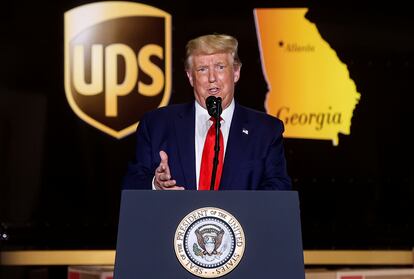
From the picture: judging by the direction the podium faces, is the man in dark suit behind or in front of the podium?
behind

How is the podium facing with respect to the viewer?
toward the camera

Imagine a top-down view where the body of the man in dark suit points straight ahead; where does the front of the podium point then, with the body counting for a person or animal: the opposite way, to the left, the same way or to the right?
the same way

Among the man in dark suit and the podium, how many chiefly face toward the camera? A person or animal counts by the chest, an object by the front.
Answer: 2

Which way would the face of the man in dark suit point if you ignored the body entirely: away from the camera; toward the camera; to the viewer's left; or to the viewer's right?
toward the camera

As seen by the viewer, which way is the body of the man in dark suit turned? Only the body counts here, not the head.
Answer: toward the camera

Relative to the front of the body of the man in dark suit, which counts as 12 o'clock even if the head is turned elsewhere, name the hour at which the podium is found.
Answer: The podium is roughly at 12 o'clock from the man in dark suit.
